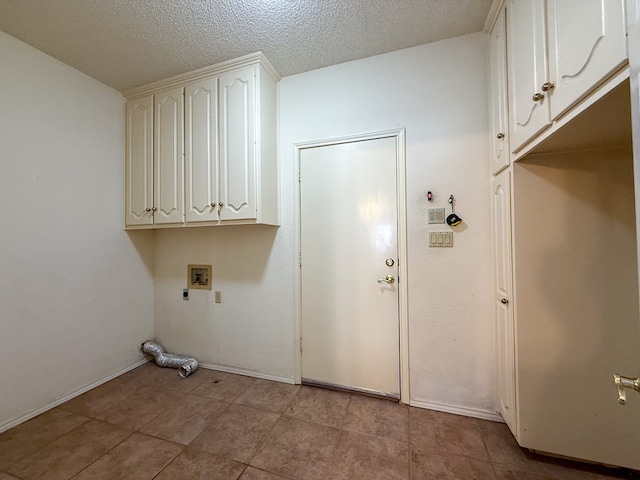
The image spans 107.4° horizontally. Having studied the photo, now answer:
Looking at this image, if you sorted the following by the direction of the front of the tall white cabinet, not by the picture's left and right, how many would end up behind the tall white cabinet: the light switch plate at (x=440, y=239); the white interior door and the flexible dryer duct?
0

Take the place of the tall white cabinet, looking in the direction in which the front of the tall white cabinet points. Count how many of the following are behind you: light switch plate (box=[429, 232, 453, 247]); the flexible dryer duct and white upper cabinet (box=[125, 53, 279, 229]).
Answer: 0

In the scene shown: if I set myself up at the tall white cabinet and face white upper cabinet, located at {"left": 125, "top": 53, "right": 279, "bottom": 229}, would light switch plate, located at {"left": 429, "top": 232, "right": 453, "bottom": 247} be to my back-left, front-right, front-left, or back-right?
front-right

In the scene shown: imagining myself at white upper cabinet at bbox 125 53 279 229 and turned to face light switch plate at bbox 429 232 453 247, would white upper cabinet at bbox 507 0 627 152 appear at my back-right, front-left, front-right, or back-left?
front-right

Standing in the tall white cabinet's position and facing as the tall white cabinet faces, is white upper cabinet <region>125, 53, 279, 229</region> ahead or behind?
ahead

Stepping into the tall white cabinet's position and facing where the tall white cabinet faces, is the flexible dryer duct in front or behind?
in front

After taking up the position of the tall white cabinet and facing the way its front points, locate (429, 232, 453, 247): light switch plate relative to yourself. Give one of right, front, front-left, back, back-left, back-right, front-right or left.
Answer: front

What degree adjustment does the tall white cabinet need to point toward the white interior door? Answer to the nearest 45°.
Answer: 0° — it already faces it

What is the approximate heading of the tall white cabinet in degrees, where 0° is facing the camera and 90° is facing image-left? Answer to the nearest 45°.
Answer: approximately 90°

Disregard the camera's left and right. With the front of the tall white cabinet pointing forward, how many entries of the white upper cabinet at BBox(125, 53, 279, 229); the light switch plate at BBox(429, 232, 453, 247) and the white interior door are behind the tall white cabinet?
0

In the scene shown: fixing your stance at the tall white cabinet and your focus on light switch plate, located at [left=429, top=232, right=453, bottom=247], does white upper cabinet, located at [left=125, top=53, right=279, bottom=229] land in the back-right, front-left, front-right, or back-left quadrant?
front-left

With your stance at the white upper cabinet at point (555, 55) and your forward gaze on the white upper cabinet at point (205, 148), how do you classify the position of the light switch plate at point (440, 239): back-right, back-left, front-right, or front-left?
front-right
